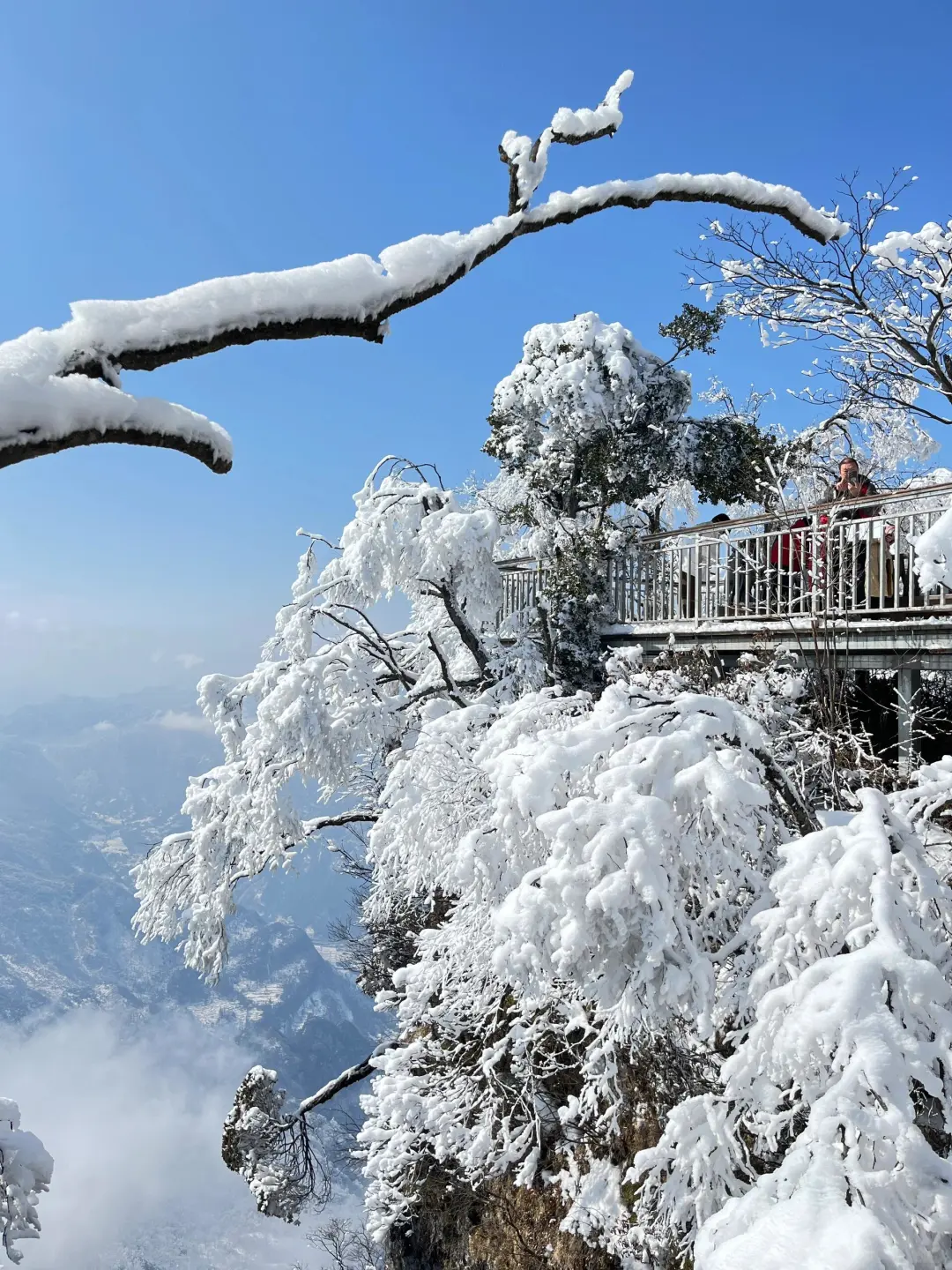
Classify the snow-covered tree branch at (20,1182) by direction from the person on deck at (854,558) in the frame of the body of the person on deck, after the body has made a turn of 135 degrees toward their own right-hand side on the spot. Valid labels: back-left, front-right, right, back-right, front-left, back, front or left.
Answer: left

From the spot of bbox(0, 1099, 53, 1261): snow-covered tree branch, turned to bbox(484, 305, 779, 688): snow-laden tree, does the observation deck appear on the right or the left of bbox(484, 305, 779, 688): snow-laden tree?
right

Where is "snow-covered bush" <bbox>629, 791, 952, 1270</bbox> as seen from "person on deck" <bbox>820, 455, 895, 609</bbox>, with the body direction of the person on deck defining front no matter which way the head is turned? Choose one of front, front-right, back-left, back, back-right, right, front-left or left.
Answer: front

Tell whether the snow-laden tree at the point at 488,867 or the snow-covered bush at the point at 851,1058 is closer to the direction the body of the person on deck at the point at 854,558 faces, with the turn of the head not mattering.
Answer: the snow-covered bush

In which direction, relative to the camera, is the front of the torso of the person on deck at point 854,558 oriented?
toward the camera

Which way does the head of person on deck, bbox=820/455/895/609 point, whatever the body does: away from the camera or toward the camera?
toward the camera
